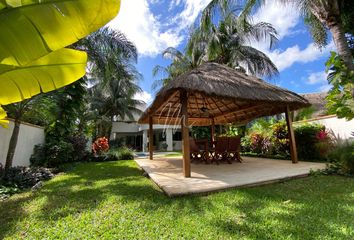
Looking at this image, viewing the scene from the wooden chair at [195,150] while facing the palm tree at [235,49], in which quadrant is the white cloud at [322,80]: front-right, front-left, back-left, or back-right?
front-right

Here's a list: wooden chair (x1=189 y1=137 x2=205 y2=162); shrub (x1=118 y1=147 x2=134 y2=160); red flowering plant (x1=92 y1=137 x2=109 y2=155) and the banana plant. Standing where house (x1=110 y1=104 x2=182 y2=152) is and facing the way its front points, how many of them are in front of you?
4

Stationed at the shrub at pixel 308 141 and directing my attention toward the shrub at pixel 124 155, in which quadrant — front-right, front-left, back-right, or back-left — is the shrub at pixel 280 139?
front-right

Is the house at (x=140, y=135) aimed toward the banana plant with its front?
yes

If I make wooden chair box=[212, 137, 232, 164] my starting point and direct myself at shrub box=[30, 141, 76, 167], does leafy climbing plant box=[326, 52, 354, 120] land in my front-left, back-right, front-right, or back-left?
back-left

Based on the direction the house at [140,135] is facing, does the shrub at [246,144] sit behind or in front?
in front

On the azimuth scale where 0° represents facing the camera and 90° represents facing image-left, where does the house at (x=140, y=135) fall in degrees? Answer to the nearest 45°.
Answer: approximately 0°

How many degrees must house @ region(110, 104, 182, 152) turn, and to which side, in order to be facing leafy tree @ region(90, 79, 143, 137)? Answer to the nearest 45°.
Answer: approximately 45° to its right

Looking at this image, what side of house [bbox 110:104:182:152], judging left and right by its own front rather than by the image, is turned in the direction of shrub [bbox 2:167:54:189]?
front

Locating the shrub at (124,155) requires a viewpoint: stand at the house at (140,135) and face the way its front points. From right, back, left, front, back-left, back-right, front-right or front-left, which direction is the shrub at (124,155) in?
front
